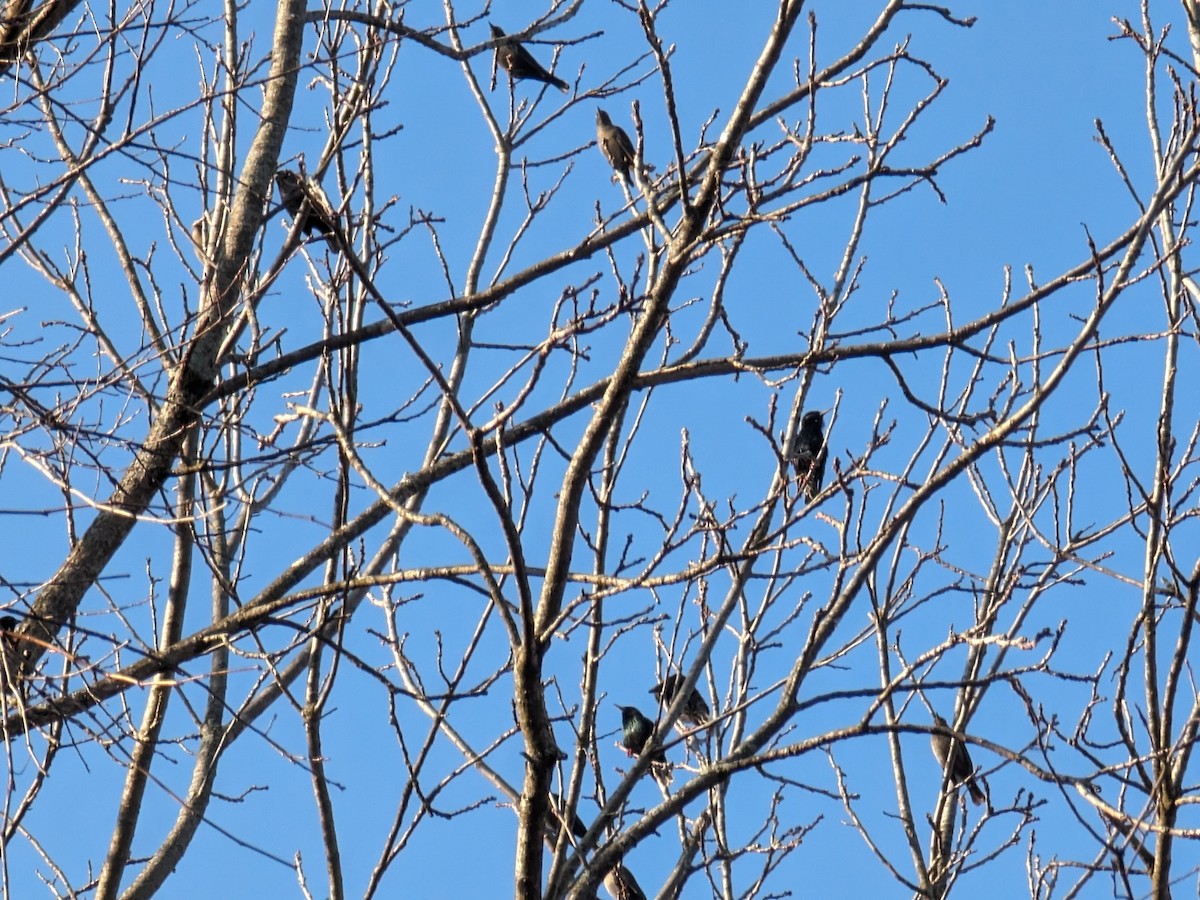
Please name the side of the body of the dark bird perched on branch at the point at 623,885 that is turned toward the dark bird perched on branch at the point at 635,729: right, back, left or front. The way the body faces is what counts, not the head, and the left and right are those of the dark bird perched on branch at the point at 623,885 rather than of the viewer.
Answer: right

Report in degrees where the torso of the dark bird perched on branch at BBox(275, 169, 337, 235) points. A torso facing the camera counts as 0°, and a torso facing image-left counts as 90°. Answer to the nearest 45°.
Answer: approximately 90°

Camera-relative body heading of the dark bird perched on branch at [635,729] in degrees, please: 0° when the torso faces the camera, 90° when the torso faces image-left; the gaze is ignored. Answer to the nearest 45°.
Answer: approximately 90°

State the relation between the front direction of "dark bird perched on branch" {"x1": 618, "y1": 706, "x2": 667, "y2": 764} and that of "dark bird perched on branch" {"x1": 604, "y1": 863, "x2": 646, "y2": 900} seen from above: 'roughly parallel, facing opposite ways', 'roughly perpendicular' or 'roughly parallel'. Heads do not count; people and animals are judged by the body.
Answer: roughly parallel

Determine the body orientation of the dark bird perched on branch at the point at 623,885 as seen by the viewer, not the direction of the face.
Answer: to the viewer's left

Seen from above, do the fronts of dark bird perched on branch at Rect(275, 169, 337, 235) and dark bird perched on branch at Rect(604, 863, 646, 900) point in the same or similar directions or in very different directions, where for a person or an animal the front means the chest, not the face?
same or similar directions
